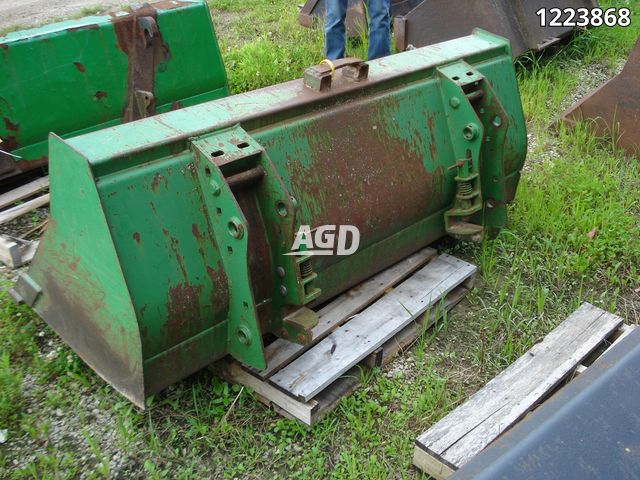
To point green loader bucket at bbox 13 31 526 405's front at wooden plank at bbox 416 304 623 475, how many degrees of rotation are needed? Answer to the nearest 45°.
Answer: approximately 135° to its right

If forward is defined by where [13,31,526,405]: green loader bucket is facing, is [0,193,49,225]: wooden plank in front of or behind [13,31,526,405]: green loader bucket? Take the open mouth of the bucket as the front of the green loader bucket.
in front

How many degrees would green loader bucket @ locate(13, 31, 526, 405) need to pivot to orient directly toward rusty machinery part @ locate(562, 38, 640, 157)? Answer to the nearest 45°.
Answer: approximately 90° to its right

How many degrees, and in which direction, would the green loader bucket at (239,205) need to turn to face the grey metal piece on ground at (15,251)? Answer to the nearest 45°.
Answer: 0° — it already faces it

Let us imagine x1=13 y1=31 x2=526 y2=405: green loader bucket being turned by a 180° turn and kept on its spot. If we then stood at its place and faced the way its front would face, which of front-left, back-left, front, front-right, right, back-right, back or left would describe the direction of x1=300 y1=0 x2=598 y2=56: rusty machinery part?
left

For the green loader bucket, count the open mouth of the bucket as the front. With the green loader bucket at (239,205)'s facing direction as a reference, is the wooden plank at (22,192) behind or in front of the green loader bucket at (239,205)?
in front

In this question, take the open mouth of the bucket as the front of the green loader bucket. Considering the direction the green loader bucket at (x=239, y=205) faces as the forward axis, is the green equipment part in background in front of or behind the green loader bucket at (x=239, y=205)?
in front

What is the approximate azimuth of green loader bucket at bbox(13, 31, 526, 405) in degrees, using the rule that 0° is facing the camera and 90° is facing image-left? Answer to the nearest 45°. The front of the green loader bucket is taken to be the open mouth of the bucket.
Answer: approximately 135°
